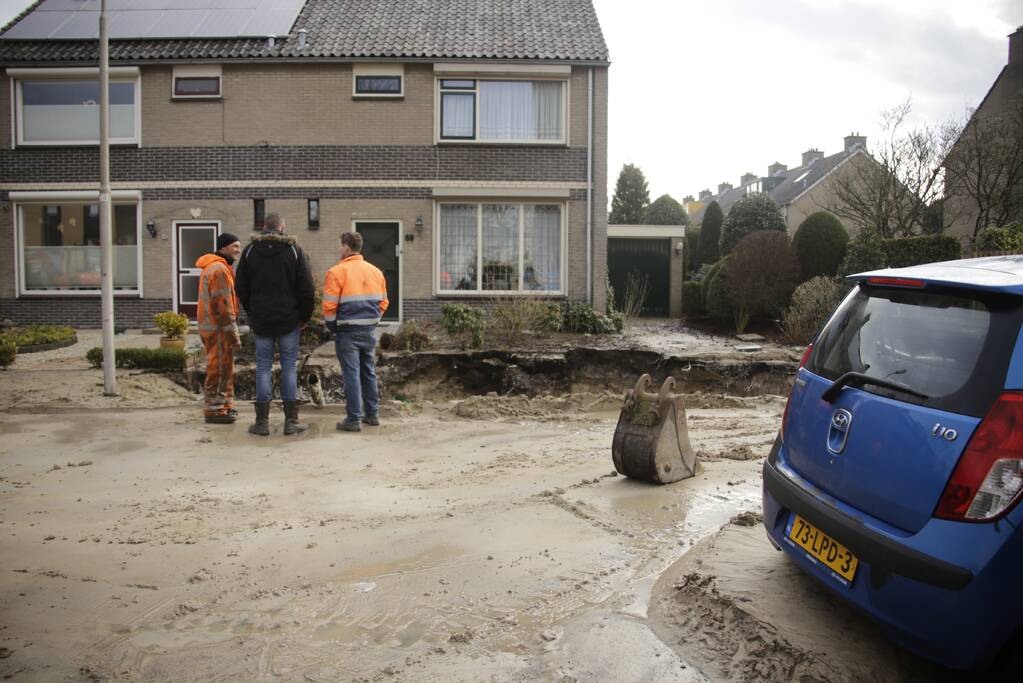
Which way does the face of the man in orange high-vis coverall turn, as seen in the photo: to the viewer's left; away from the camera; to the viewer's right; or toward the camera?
to the viewer's right

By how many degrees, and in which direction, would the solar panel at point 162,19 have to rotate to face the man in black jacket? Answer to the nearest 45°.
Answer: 0° — it already faces them

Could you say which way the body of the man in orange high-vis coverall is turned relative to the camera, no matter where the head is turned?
to the viewer's right

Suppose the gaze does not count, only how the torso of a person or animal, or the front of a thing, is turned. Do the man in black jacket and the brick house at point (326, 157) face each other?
yes

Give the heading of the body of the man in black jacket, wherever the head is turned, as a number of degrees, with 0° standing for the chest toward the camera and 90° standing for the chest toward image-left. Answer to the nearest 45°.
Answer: approximately 180°

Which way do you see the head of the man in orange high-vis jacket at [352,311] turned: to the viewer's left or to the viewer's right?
to the viewer's left

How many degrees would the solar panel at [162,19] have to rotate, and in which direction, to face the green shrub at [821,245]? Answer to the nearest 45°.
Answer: approximately 90° to its left

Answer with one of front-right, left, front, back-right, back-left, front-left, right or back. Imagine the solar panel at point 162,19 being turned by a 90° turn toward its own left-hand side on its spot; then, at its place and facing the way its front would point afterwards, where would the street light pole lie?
right

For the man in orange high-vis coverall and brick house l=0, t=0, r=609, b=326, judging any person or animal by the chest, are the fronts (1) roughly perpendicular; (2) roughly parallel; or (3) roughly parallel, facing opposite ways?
roughly perpendicular

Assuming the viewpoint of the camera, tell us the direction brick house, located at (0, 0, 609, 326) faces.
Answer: facing the viewer

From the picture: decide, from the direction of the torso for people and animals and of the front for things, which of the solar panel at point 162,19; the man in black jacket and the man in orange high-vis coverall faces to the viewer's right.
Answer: the man in orange high-vis coverall
